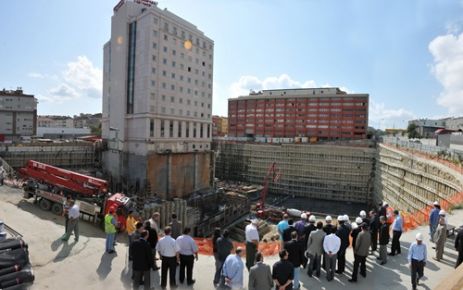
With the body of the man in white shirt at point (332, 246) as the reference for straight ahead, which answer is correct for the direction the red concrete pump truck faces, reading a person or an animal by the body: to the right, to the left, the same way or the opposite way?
to the right

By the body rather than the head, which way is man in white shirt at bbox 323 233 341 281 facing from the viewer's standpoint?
away from the camera

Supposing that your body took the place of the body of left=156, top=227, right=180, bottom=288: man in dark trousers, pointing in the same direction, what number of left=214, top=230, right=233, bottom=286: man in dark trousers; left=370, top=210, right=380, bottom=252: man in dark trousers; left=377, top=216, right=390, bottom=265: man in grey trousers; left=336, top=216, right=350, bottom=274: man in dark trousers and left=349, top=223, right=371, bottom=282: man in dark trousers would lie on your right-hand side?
5

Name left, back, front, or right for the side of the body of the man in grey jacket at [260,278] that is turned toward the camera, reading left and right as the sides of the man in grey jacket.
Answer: back

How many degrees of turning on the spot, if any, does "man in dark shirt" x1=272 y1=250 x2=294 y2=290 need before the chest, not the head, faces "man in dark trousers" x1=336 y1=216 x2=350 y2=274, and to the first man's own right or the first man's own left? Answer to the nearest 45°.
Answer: approximately 45° to the first man's own right

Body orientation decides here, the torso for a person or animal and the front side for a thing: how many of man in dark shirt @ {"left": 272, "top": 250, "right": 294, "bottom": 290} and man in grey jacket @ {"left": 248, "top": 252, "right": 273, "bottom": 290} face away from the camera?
2

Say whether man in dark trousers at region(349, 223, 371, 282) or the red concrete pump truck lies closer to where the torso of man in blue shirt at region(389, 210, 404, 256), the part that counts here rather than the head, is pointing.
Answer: the red concrete pump truck

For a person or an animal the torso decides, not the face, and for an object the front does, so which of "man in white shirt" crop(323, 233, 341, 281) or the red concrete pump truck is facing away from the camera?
the man in white shirt

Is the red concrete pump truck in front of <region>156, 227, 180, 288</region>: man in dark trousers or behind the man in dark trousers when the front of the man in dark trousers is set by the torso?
in front

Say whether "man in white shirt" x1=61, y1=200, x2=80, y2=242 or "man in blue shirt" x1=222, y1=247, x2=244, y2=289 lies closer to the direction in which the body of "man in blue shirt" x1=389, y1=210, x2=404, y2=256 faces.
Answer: the man in white shirt

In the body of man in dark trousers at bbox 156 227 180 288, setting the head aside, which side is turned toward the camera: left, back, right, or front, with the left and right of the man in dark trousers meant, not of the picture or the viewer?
back

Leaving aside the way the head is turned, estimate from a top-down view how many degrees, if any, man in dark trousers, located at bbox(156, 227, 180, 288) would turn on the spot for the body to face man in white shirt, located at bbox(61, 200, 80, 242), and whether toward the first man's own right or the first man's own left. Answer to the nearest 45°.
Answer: approximately 45° to the first man's own left

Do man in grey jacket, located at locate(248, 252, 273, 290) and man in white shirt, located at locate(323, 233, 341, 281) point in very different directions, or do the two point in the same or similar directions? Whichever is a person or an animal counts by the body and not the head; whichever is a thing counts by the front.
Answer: same or similar directions

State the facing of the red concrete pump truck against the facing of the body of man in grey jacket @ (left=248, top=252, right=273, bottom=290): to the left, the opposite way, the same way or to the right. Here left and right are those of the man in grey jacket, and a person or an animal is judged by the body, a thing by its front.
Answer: to the right

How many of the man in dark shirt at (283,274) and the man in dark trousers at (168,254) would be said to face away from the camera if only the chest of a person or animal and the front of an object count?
2

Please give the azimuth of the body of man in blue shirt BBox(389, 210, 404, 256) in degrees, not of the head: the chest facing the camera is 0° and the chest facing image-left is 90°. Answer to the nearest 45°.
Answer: approximately 135°

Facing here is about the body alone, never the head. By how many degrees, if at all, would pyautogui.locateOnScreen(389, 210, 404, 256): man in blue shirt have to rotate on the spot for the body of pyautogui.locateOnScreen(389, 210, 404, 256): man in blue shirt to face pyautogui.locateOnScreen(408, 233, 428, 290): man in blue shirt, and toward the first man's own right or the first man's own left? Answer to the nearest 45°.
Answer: approximately 135° to the first man's own left

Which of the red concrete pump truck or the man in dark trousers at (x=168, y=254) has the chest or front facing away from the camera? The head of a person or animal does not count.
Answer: the man in dark trousers

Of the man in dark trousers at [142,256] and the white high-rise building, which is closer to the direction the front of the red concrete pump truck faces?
the man in dark trousers

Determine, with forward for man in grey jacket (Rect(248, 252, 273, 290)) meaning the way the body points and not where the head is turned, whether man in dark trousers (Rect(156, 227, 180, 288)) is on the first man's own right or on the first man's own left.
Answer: on the first man's own left

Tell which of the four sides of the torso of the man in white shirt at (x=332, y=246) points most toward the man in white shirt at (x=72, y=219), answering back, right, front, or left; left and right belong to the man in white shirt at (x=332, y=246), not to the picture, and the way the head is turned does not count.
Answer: left

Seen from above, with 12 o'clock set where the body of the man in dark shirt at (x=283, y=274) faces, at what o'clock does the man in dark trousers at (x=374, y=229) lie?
the man in dark trousers at (x=374, y=229) is roughly at 1 o'clock from the man in dark shirt at (x=283, y=274).

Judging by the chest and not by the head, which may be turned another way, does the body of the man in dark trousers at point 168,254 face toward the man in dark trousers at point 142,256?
no
